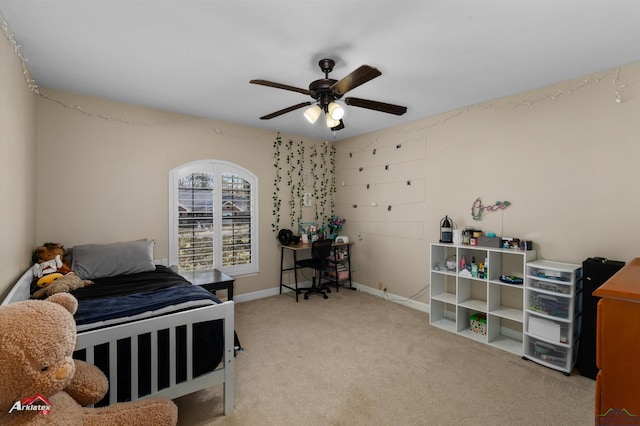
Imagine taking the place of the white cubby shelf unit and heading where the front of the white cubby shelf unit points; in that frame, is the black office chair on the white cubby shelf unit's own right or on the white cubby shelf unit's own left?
on the white cubby shelf unit's own right

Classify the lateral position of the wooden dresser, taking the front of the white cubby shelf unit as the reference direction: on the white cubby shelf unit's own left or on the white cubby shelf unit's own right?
on the white cubby shelf unit's own left

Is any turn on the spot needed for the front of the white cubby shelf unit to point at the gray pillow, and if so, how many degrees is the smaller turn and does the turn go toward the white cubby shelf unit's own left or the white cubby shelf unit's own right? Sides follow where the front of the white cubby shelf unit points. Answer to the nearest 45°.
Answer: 0° — it already faces it

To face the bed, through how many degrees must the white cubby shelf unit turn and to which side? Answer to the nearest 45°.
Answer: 0° — it already faces it

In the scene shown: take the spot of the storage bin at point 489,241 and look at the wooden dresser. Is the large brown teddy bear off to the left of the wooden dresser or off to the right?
right

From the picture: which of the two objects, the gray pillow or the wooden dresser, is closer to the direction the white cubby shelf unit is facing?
the gray pillow

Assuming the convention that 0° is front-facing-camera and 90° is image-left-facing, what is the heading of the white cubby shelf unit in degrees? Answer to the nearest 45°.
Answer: approximately 45°

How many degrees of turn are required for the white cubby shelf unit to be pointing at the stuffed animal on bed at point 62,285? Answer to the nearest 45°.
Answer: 0° — it already faces it
